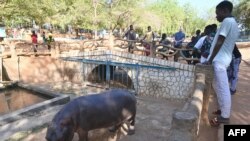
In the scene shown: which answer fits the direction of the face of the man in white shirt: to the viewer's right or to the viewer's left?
to the viewer's left

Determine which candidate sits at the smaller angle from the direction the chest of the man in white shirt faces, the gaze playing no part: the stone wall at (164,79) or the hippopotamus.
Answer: the hippopotamus

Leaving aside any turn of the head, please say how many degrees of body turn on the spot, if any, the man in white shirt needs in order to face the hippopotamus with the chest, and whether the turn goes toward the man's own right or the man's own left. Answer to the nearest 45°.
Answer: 0° — they already face it

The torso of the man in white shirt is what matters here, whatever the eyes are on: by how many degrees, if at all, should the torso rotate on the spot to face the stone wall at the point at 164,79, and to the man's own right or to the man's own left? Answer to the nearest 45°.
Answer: approximately 90° to the man's own right

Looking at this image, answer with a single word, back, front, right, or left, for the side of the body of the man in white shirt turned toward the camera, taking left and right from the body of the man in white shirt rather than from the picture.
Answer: left
